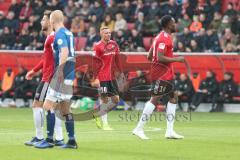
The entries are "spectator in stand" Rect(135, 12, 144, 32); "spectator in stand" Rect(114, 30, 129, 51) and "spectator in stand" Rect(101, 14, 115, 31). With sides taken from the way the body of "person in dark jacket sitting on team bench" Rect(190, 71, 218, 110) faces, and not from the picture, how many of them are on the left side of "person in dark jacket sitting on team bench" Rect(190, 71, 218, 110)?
0

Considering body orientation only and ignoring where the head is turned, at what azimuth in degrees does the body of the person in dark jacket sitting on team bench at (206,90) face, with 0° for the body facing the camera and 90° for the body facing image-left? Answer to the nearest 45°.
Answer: approximately 45°

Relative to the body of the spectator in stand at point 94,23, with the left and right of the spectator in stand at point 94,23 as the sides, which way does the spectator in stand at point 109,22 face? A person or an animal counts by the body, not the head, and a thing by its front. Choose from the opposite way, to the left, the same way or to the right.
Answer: the same way

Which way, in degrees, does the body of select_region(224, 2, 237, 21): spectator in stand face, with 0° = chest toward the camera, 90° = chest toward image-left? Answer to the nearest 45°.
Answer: approximately 0°

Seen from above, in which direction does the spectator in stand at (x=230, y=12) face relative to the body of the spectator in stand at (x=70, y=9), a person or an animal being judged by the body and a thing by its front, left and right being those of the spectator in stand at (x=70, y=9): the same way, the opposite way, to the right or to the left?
the same way

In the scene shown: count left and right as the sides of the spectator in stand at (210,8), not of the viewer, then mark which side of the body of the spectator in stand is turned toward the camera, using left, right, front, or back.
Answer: front

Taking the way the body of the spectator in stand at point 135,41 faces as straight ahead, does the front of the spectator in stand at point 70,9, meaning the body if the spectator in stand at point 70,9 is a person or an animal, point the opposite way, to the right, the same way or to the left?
the same way

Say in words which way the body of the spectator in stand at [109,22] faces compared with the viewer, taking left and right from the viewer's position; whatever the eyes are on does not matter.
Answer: facing the viewer
